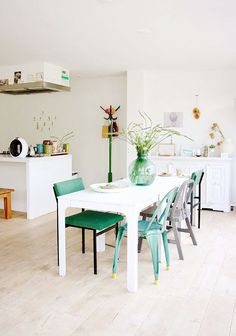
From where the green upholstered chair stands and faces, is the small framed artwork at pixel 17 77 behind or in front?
behind

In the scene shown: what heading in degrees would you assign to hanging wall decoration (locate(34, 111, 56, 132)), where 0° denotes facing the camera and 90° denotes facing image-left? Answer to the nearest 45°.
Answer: approximately 0°

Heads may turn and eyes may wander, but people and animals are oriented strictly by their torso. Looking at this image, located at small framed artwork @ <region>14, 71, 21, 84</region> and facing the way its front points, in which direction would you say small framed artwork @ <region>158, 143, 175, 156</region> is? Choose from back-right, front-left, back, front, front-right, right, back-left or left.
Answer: left

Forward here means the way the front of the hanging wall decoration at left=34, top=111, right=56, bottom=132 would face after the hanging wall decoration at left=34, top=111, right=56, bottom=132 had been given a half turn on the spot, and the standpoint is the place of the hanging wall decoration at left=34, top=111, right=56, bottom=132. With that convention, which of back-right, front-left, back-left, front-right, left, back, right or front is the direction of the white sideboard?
back-right

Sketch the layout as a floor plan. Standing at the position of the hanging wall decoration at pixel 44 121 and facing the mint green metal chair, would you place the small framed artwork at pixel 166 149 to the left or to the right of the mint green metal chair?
left

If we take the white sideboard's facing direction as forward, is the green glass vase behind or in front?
in front

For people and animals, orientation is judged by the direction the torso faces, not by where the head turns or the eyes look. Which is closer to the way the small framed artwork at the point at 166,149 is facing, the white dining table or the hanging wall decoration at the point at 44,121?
the white dining table

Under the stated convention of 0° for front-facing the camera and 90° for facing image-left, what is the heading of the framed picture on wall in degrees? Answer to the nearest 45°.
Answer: approximately 0°

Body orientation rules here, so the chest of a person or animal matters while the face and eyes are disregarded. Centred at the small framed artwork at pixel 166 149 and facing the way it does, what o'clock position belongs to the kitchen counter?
The kitchen counter is roughly at 2 o'clock from the small framed artwork.

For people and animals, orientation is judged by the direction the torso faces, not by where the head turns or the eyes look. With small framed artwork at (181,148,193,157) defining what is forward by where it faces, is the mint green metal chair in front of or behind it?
in front

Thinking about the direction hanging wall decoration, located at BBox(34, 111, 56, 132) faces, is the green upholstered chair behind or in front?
in front
